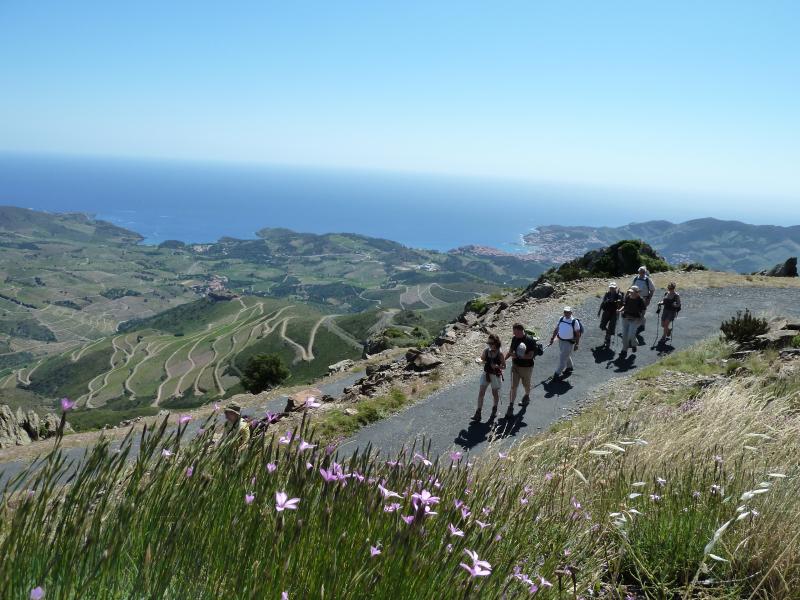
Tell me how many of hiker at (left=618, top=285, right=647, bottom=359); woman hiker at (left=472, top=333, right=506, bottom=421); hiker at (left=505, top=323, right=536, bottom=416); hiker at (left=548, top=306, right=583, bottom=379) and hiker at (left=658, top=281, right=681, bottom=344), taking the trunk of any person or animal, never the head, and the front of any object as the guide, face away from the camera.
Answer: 0

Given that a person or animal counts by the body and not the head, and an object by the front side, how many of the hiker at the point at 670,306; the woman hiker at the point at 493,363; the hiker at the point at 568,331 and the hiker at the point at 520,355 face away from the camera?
0

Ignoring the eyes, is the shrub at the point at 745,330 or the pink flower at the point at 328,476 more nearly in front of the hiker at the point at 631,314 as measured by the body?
the pink flower

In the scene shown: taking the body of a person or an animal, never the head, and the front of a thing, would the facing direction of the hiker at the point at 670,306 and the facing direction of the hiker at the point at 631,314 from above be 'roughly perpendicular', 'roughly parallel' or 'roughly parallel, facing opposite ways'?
roughly parallel

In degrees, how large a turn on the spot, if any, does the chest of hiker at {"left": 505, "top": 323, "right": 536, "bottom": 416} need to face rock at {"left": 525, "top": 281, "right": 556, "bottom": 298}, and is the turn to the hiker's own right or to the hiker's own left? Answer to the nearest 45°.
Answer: approximately 135° to the hiker's own right

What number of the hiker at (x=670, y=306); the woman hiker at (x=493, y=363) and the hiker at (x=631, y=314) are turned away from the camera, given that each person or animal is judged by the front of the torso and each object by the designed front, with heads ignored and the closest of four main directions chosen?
0

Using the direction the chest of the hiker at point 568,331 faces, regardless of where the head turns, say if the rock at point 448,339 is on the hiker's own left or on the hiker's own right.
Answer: on the hiker's own right

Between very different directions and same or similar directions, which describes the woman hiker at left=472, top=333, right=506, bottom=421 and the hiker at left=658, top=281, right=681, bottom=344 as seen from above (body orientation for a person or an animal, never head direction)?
same or similar directions

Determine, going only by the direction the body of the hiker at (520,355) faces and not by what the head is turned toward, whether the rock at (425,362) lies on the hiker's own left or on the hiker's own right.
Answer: on the hiker's own right

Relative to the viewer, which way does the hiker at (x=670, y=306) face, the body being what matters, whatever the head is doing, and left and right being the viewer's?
facing the viewer and to the left of the viewer
